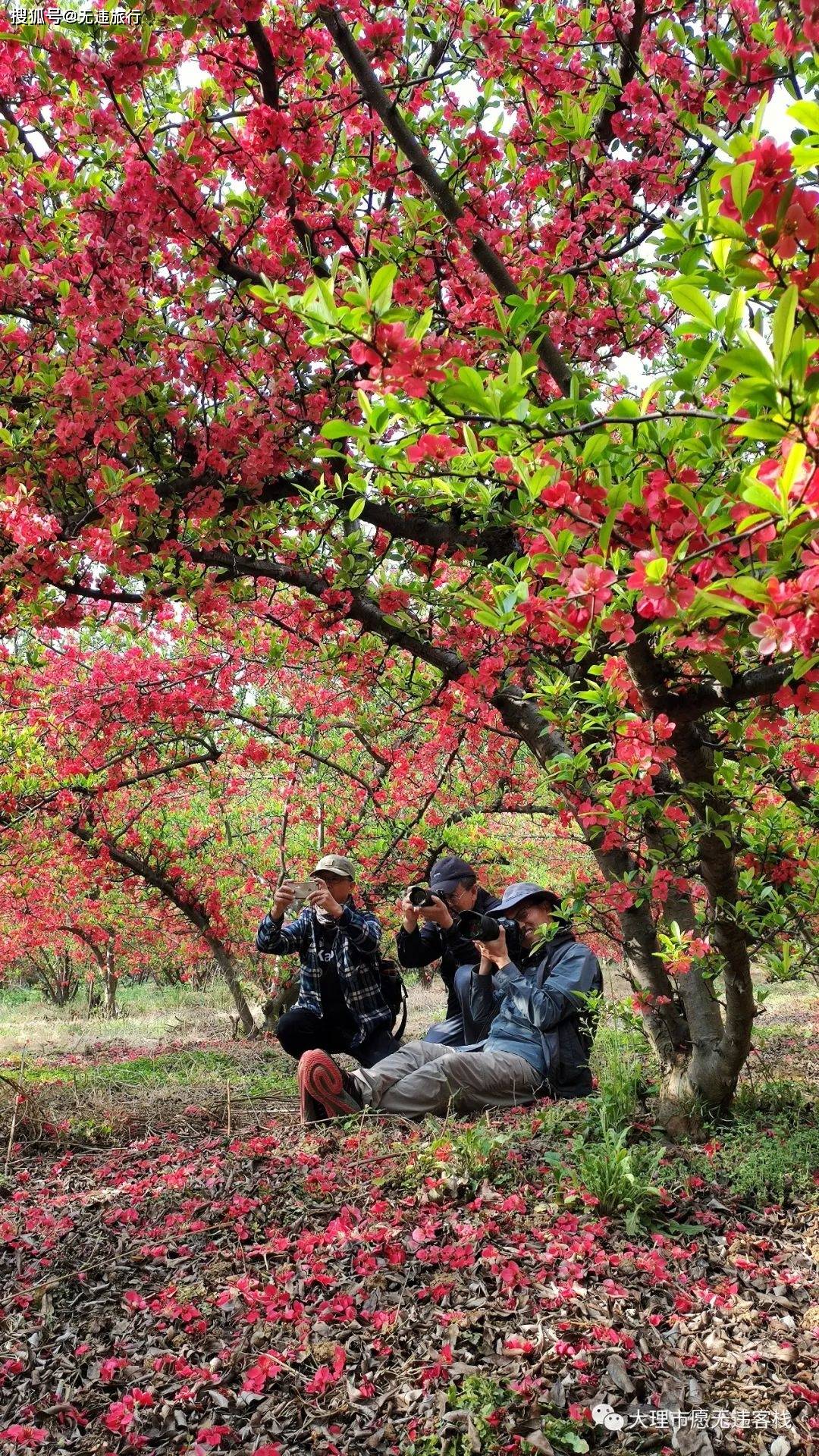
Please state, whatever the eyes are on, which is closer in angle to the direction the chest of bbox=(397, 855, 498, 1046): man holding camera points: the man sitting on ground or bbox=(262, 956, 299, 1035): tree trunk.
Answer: the man sitting on ground

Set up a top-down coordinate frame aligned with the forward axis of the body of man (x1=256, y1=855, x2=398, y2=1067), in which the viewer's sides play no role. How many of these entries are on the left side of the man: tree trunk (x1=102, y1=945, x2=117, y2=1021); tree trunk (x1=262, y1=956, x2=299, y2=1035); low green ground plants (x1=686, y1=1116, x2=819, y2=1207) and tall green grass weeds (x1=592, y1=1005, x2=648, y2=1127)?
2

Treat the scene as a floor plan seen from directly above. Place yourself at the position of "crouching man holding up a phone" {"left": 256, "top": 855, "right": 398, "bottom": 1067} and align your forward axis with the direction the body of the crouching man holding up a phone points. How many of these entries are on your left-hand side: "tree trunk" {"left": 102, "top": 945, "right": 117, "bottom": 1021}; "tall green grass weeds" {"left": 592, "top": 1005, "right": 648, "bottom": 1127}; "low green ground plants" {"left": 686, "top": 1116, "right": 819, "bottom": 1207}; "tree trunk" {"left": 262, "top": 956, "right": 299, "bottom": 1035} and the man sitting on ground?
3

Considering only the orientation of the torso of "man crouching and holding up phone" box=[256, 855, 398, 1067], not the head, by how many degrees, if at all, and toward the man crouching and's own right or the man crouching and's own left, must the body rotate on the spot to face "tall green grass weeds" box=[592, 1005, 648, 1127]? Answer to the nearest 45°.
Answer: approximately 90° to the man crouching and's own left

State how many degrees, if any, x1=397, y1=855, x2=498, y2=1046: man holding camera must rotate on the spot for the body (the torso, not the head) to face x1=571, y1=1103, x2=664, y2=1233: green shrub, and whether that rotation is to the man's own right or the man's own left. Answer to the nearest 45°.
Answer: approximately 45° to the man's own left

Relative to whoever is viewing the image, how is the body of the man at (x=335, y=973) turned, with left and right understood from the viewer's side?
facing the viewer and to the left of the viewer

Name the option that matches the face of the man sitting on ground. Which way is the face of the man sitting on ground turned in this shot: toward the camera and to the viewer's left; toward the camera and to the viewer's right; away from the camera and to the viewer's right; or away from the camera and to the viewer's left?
toward the camera and to the viewer's left

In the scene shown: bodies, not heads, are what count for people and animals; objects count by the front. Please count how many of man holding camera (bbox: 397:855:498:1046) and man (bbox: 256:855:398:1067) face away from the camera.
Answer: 0

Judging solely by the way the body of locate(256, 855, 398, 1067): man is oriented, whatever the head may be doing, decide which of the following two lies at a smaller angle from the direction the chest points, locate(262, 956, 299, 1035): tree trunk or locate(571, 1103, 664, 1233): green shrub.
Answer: the green shrub

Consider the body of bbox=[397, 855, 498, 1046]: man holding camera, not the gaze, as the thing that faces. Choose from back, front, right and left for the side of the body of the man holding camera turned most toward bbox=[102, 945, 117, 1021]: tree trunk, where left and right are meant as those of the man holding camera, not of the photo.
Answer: right

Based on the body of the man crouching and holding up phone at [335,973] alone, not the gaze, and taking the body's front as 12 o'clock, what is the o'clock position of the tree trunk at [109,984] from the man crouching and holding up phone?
The tree trunk is roughly at 4 o'clock from the man crouching and holding up phone.

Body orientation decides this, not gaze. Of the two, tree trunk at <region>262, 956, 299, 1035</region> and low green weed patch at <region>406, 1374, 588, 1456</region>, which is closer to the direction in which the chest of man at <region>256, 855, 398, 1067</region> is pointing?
the low green weed patch

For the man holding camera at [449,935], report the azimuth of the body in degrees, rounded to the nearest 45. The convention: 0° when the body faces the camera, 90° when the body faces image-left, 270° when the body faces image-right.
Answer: approximately 45°

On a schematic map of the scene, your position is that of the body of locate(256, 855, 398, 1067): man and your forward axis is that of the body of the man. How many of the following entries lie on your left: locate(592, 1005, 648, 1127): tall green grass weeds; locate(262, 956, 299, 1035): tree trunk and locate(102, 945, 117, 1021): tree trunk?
1
